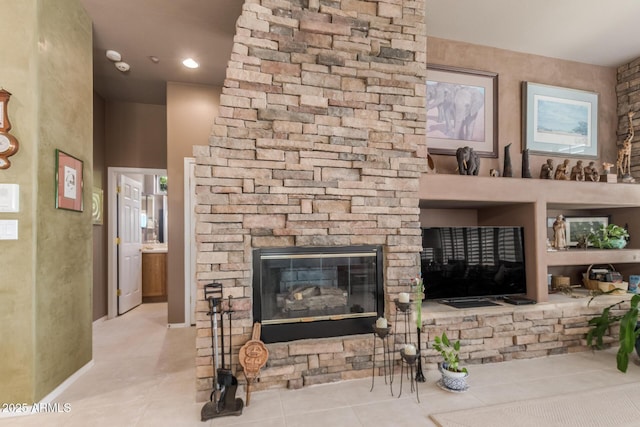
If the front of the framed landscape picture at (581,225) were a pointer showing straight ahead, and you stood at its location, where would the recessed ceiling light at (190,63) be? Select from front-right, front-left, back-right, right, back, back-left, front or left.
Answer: front-right

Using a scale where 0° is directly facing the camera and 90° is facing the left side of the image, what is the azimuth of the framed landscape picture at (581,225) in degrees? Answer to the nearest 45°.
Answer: approximately 0°

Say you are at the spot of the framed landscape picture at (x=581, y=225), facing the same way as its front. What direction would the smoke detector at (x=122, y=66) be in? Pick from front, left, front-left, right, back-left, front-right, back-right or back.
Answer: front-right

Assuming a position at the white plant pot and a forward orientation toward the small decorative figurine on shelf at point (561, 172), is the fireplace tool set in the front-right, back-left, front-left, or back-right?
back-left

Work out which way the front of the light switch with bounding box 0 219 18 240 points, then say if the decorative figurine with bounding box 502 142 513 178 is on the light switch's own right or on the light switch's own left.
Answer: on the light switch's own left

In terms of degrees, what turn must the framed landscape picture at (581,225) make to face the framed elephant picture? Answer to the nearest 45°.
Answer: approximately 45° to its right

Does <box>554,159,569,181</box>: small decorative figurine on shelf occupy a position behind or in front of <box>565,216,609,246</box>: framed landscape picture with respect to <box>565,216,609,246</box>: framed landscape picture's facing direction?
in front

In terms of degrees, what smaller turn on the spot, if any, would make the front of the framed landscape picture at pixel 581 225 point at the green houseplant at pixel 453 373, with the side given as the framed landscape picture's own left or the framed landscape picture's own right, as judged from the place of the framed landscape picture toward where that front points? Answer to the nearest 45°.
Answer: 0° — it already faces it
